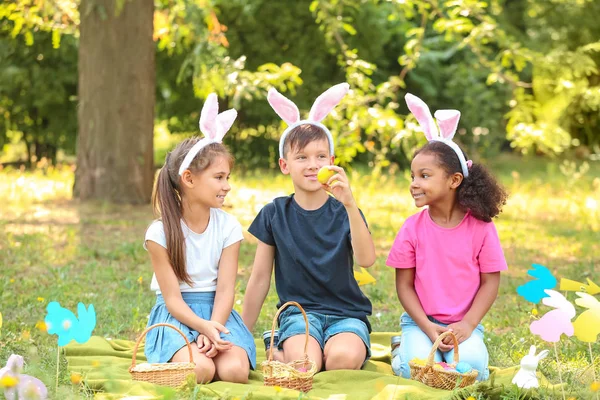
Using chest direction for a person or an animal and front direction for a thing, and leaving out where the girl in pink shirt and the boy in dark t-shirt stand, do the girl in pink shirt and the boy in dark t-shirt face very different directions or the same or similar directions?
same or similar directions

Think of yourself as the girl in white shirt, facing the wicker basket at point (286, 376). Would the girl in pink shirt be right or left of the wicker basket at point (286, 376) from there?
left

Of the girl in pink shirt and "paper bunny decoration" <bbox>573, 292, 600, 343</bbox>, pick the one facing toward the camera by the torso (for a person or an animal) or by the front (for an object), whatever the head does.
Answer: the girl in pink shirt

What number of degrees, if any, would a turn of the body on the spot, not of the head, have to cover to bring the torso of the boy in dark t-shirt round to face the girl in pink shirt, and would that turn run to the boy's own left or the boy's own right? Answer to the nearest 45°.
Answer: approximately 90° to the boy's own left

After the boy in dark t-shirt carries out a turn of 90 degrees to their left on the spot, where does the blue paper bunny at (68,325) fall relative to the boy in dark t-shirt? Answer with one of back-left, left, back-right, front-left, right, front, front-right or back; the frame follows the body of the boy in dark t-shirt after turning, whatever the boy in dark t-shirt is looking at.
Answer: back-right

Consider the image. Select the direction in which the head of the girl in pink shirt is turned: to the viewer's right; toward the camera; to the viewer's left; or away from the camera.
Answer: to the viewer's left

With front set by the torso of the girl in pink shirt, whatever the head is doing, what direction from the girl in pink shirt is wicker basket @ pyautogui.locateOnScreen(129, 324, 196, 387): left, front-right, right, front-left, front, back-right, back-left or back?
front-right

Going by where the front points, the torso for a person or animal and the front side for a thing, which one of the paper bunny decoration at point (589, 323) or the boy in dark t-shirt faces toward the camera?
the boy in dark t-shirt

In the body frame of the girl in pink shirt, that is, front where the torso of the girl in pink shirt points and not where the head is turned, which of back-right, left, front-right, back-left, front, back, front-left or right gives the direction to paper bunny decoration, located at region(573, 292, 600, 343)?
front-left
